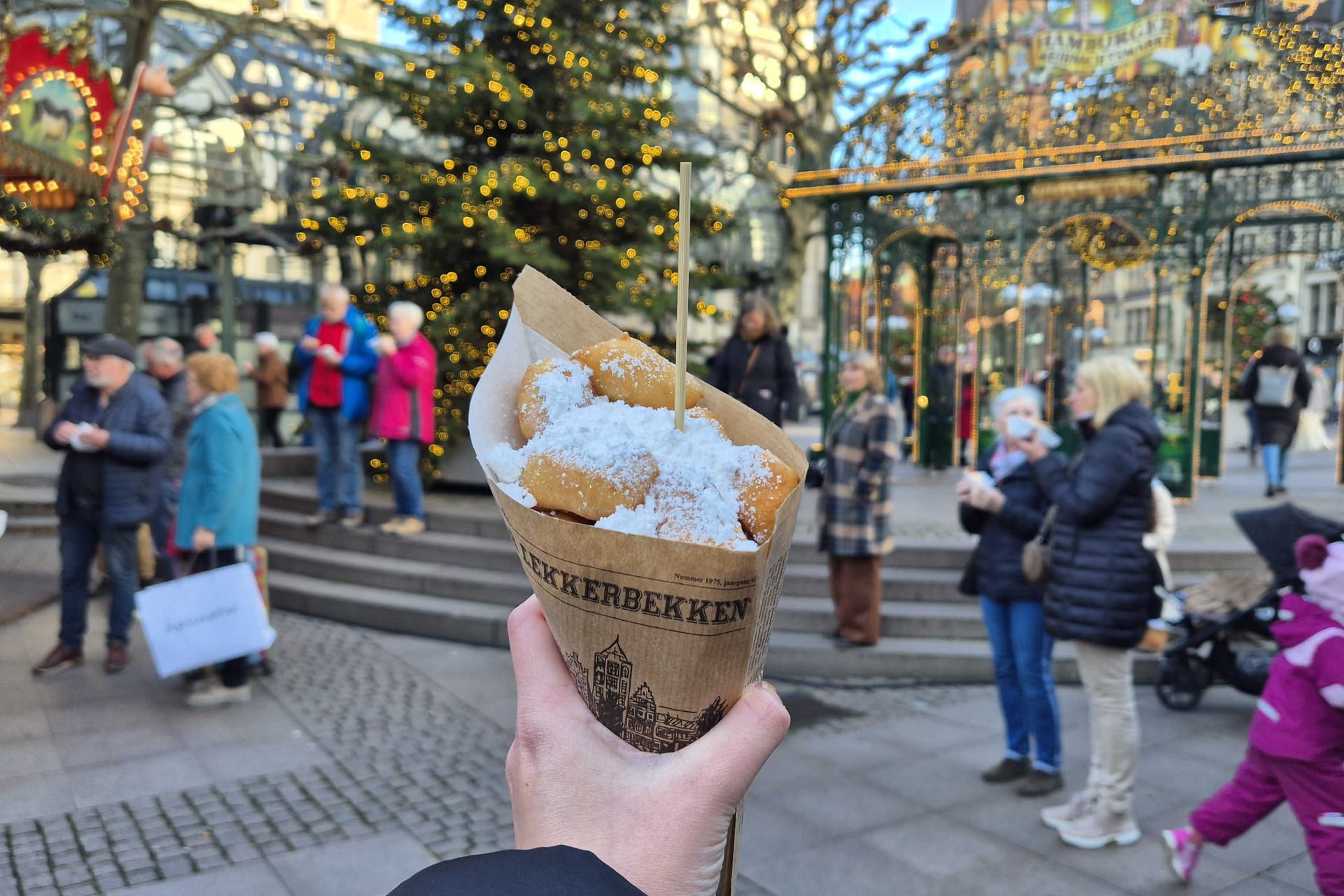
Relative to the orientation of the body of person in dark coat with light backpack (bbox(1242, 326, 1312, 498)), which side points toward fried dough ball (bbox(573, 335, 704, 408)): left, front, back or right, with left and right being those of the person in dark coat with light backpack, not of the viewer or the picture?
back

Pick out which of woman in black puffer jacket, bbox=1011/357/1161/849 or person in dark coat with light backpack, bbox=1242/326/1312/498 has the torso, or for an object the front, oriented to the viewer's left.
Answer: the woman in black puffer jacket

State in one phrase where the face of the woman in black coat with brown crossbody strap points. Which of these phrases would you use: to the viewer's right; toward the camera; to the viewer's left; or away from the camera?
toward the camera

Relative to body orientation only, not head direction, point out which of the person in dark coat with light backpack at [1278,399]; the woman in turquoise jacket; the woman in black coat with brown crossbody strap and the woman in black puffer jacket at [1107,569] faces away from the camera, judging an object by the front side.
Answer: the person in dark coat with light backpack

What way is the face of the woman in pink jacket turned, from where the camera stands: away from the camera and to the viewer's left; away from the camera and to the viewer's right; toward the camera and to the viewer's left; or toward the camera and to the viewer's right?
toward the camera and to the viewer's left

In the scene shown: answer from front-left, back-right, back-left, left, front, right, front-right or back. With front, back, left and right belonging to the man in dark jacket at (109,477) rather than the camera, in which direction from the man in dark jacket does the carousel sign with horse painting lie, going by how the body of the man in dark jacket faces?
back-right

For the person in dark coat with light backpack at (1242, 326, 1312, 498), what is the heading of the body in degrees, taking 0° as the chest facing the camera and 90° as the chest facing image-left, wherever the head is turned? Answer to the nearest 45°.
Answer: approximately 180°

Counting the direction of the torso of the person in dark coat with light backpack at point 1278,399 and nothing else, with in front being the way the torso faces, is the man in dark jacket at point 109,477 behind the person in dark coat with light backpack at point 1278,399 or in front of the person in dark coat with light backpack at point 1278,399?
behind

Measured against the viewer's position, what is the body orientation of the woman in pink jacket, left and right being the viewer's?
facing to the left of the viewer

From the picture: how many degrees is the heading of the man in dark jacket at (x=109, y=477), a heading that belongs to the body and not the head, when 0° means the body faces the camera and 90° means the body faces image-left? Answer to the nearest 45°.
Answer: approximately 45°

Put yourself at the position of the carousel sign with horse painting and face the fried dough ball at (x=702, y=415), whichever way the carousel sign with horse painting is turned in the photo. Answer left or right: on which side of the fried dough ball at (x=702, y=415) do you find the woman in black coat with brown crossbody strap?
left

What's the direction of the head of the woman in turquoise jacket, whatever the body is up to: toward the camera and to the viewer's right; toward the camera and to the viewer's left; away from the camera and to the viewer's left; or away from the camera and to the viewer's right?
away from the camera and to the viewer's left

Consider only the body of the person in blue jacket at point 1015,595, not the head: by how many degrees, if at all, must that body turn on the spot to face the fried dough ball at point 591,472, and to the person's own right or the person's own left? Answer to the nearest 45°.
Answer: approximately 45° to the person's own left

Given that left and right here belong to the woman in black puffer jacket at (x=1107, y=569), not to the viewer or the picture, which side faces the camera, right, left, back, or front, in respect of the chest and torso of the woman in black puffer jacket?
left

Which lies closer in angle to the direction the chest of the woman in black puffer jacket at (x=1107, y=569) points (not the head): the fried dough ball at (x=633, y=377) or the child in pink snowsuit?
the fried dough ball

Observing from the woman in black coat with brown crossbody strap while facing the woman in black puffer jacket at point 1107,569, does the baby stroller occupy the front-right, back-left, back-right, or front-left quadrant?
front-left

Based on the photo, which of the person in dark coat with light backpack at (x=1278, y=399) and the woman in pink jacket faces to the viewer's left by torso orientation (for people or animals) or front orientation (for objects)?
the woman in pink jacket
